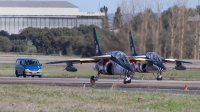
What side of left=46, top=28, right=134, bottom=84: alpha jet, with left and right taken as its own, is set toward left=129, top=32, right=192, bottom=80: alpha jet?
left

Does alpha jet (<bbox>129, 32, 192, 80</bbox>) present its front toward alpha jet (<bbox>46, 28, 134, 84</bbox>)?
no

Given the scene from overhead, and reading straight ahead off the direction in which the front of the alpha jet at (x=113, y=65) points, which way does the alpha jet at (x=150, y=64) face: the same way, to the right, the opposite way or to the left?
the same way

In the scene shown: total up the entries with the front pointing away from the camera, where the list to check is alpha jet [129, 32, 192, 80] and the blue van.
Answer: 0

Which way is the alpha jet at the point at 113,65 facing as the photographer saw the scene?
facing the viewer and to the right of the viewer

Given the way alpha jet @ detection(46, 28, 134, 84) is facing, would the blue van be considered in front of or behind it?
behind

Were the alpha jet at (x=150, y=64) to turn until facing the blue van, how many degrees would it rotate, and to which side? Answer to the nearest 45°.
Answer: approximately 135° to its right
